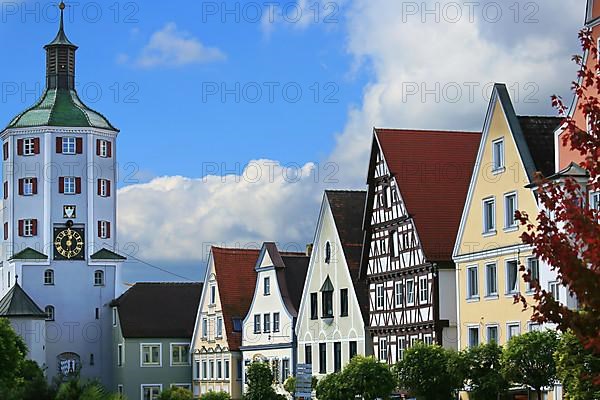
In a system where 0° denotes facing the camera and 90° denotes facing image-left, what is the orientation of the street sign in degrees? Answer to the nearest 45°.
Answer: approximately 0°
